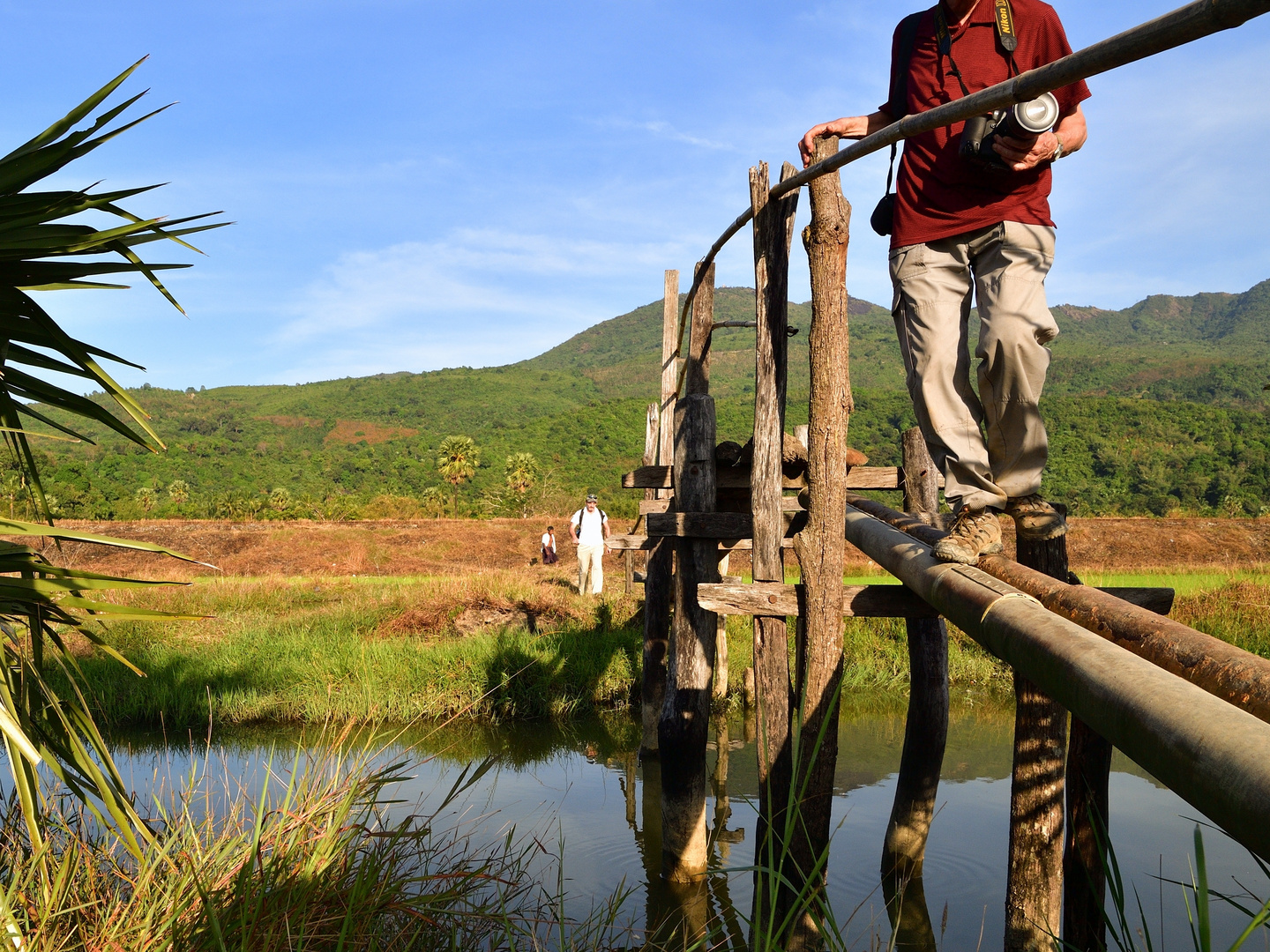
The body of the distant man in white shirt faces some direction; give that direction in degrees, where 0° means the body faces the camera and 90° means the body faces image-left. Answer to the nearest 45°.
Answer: approximately 0°

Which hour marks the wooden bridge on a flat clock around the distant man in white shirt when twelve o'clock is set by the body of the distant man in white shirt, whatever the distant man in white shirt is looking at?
The wooden bridge is roughly at 12 o'clock from the distant man in white shirt.

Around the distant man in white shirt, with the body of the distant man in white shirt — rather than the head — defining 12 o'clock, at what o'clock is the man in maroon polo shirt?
The man in maroon polo shirt is roughly at 12 o'clock from the distant man in white shirt.

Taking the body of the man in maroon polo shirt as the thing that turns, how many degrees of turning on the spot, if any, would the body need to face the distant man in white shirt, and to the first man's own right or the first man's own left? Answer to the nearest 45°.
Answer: approximately 135° to the first man's own right

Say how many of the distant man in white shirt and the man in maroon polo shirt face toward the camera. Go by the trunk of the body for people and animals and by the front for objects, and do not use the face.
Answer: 2

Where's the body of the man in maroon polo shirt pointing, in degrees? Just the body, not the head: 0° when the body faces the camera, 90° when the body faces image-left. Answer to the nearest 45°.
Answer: approximately 0°
